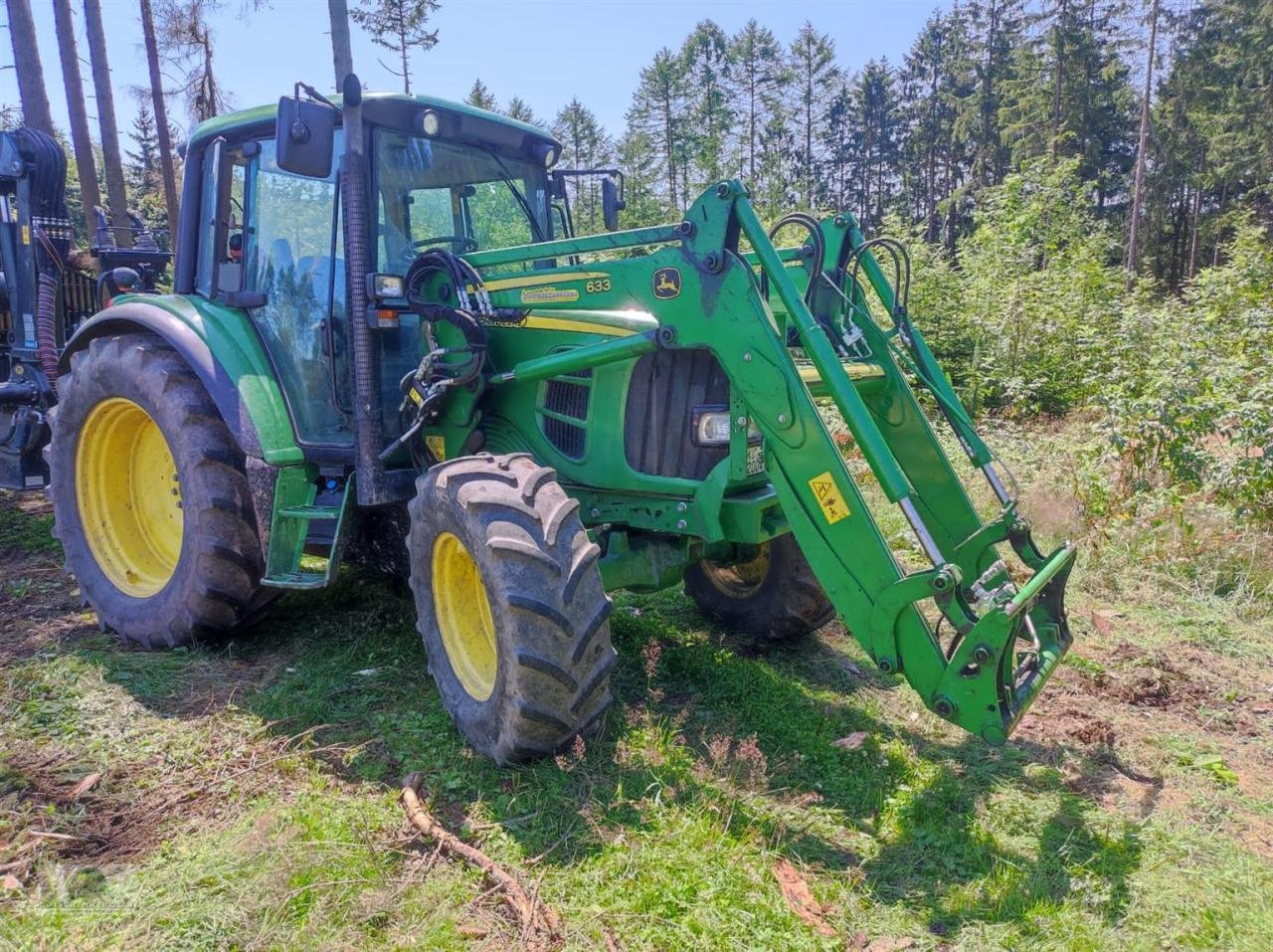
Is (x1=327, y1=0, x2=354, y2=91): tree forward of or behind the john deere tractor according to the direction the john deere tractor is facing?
behind

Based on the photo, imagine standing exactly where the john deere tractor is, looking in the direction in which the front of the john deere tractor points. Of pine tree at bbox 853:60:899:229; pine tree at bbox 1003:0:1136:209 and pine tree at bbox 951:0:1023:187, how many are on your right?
0

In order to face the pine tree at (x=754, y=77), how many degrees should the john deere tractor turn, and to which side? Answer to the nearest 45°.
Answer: approximately 135° to its left

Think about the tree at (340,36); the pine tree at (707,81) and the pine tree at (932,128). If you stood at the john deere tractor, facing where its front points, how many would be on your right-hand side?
0

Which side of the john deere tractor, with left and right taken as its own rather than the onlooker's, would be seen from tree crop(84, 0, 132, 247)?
back

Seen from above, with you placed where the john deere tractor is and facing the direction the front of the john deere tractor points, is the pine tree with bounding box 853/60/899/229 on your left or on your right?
on your left

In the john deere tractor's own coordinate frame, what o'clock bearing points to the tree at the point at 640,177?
The tree is roughly at 8 o'clock from the john deere tractor.

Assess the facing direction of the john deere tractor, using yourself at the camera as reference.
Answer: facing the viewer and to the right of the viewer

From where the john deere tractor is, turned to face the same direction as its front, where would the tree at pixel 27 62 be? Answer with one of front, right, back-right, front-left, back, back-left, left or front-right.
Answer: back

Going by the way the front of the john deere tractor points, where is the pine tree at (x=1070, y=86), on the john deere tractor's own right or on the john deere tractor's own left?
on the john deere tractor's own left

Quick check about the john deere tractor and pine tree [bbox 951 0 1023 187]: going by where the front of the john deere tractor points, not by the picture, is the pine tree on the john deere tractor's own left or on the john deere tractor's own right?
on the john deere tractor's own left

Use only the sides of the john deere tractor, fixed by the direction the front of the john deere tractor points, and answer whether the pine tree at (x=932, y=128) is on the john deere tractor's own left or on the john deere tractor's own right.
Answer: on the john deere tractor's own left

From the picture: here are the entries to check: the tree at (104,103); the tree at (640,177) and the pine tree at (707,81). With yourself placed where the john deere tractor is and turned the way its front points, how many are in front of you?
0

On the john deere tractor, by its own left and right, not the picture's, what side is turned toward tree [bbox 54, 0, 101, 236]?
back
